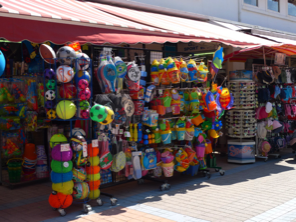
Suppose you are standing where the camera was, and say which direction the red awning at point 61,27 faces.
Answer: facing the viewer and to the right of the viewer

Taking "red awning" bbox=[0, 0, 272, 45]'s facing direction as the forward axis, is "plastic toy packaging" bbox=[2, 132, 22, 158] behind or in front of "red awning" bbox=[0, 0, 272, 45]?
behind
